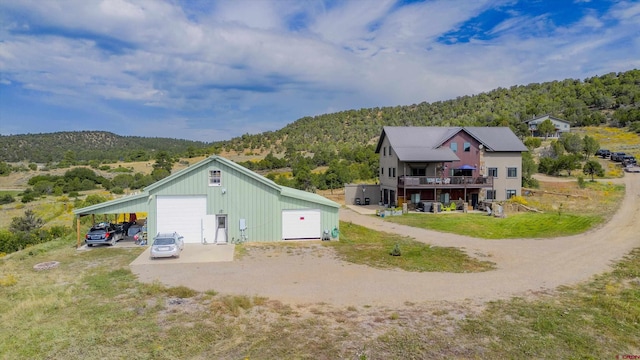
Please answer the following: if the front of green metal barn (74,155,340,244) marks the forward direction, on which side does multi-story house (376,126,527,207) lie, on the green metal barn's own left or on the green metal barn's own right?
on the green metal barn's own left

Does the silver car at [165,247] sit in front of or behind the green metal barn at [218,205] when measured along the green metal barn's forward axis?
in front

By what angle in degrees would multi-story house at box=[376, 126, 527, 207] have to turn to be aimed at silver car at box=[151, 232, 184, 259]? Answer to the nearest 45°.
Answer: approximately 45° to its right

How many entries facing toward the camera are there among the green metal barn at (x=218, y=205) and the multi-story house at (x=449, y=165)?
2

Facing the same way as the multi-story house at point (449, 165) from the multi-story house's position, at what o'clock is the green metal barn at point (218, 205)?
The green metal barn is roughly at 1 o'clock from the multi-story house.

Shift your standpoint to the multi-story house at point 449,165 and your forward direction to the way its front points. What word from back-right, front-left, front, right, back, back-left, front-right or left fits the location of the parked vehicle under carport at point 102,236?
front-right

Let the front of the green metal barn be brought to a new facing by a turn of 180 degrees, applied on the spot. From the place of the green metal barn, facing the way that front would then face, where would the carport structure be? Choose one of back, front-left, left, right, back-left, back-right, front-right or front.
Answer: left

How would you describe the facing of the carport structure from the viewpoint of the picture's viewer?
facing the viewer

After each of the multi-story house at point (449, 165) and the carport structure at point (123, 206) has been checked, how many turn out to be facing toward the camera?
2

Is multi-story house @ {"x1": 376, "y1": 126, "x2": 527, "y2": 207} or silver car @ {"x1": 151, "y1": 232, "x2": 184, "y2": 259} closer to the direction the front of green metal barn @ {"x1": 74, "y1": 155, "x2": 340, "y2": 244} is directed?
the silver car

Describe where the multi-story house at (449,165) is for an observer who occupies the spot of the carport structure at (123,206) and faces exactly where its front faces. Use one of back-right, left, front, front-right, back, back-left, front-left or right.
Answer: left

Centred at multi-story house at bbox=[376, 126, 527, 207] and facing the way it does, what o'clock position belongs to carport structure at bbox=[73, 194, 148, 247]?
The carport structure is roughly at 1 o'clock from the multi-story house.

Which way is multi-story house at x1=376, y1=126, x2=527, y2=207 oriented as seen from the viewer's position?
toward the camera

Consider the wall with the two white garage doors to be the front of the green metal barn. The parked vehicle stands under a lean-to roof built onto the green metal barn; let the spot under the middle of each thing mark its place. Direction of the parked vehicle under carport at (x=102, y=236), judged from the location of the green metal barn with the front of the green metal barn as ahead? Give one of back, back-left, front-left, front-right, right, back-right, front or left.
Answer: right
